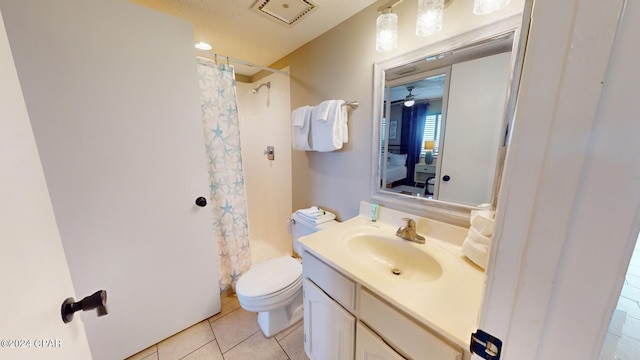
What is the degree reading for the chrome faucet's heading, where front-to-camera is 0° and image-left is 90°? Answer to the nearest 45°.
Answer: approximately 45°

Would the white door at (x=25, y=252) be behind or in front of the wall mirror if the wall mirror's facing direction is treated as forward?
in front

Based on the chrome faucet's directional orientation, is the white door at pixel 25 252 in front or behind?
in front

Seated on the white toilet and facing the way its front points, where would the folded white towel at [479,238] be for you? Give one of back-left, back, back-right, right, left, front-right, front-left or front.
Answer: left

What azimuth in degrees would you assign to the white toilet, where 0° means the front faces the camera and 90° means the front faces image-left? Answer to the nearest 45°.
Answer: approximately 45°

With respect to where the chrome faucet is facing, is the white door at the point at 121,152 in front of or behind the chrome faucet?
in front

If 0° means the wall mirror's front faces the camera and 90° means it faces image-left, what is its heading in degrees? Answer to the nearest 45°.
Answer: approximately 45°

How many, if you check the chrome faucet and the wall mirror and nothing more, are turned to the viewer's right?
0
